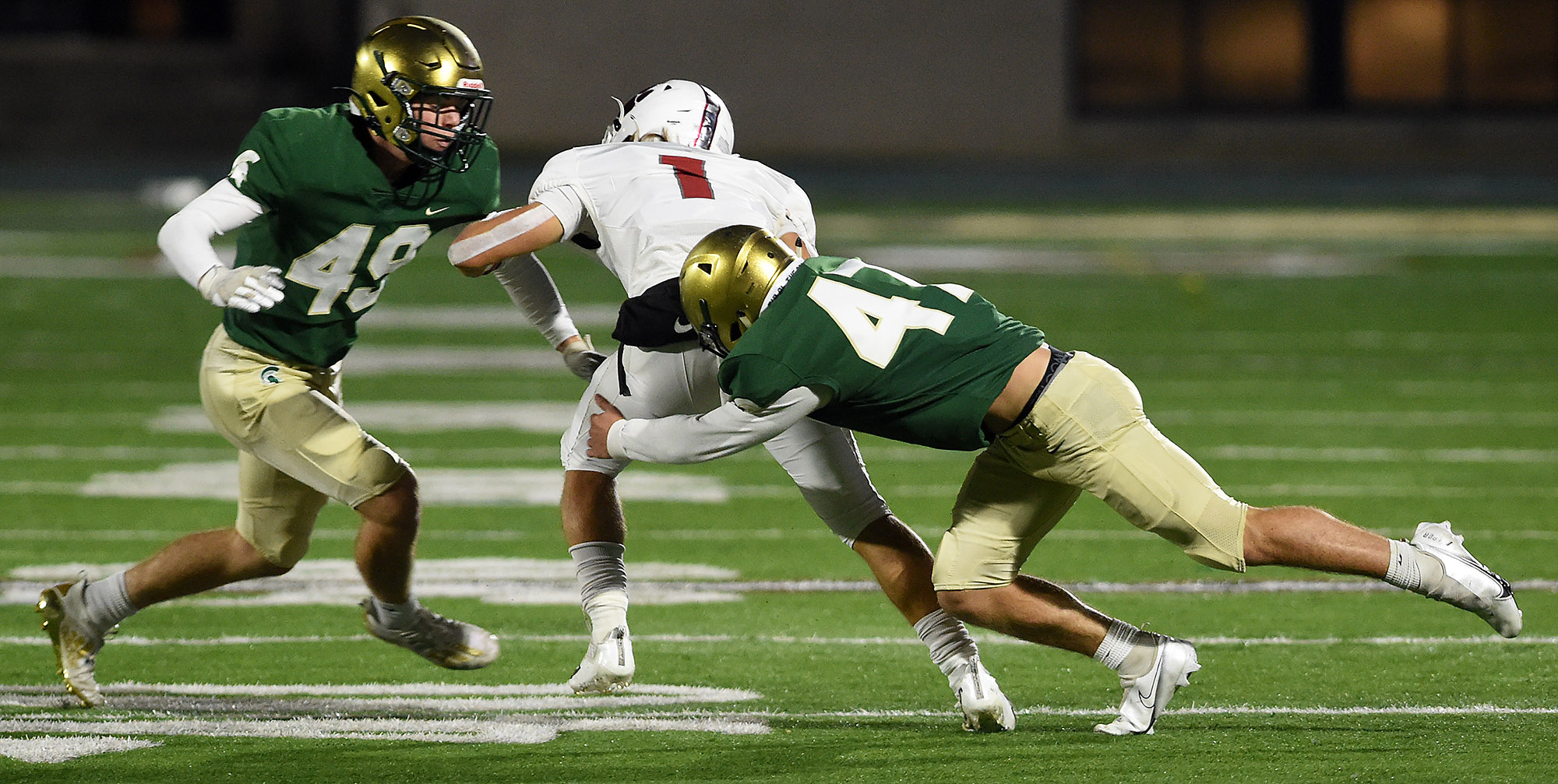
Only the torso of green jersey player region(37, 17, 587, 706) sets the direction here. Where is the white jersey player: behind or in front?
in front

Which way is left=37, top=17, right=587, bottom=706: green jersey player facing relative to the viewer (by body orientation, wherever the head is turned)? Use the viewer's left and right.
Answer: facing the viewer and to the right of the viewer

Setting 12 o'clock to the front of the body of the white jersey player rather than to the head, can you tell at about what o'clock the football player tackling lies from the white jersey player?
The football player tackling is roughly at 4 o'clock from the white jersey player.

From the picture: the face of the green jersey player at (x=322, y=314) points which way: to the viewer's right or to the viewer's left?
to the viewer's right

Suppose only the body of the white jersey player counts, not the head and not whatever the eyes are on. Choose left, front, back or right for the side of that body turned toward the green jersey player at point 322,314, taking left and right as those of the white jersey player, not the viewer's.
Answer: left

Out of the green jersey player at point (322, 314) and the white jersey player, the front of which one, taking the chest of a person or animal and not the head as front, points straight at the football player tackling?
the green jersey player

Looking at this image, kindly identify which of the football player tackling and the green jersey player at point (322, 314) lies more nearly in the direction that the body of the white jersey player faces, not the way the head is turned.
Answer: the green jersey player

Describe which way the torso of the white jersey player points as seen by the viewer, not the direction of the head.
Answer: away from the camera

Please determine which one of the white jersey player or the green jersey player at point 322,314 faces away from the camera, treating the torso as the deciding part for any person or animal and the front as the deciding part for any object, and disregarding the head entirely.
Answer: the white jersey player

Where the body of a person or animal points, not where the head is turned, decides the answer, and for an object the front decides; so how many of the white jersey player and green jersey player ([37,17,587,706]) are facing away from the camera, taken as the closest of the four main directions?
1
